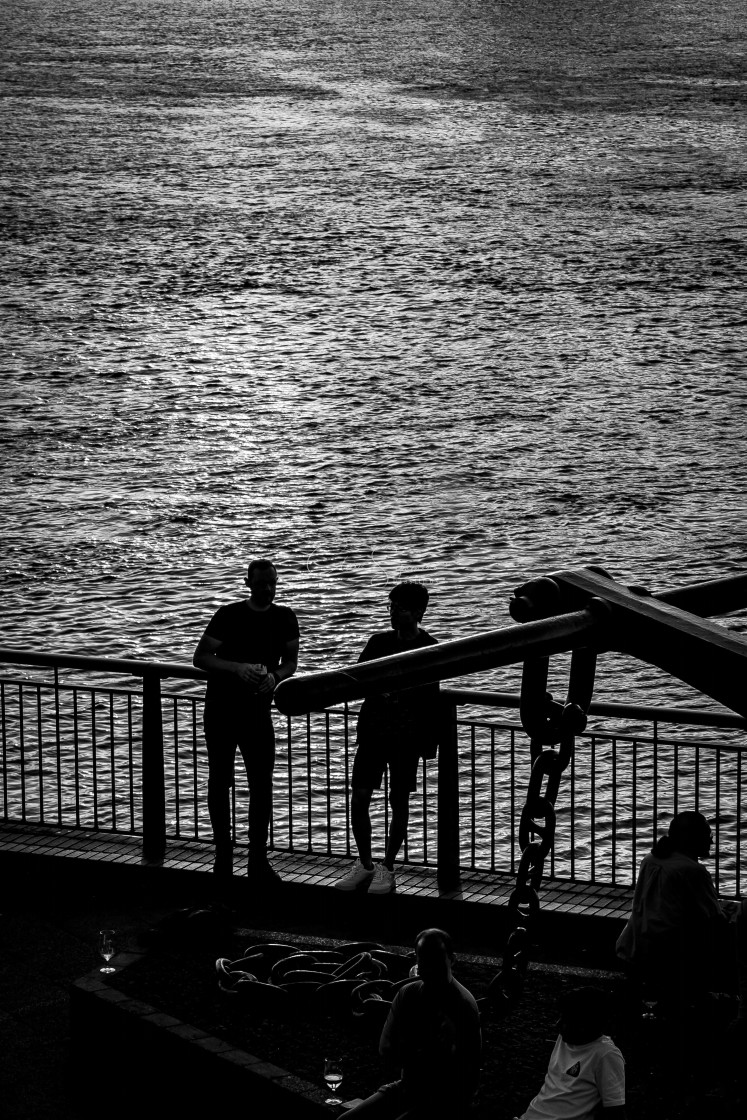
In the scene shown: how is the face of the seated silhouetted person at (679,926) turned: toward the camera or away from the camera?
away from the camera

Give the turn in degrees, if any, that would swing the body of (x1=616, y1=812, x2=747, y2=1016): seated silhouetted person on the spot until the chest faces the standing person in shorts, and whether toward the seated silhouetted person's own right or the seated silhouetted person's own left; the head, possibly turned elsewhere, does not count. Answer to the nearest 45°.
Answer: approximately 90° to the seated silhouetted person's own left

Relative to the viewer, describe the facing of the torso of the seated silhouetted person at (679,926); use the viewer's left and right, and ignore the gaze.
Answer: facing away from the viewer and to the right of the viewer

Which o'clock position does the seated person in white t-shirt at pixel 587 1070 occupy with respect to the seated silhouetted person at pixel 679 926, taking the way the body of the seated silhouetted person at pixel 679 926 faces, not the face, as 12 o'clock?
the seated person in white t-shirt at pixel 587 1070 is roughly at 5 o'clock from the seated silhouetted person at pixel 679 926.

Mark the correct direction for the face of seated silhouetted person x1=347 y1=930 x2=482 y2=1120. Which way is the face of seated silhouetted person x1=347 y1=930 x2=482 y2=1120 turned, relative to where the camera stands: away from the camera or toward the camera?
away from the camera

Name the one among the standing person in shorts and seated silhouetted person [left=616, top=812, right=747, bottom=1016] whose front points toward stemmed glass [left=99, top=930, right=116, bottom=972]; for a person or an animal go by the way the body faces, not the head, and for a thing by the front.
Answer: the standing person in shorts

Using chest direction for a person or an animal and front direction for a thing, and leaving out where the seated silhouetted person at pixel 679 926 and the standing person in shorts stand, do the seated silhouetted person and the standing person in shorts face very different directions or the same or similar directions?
very different directions

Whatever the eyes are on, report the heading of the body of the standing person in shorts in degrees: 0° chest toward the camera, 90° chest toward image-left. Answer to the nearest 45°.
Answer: approximately 45°
